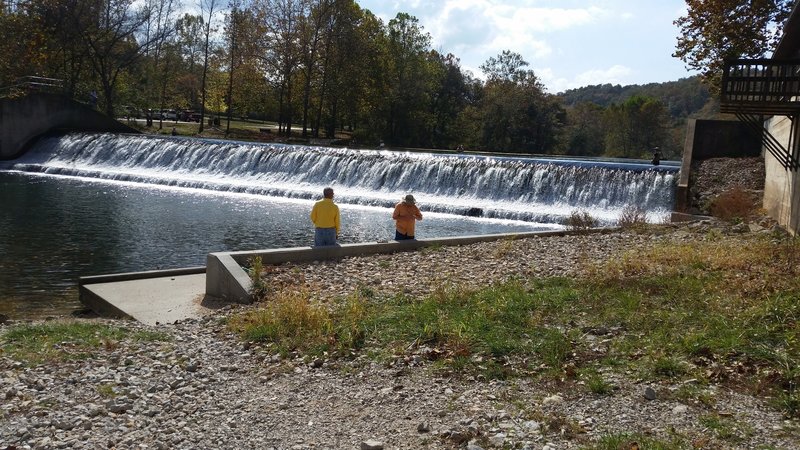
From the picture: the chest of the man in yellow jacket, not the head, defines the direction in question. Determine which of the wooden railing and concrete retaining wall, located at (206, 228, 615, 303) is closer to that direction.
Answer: the wooden railing

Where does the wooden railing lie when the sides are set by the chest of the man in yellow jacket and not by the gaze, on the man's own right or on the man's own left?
on the man's own right

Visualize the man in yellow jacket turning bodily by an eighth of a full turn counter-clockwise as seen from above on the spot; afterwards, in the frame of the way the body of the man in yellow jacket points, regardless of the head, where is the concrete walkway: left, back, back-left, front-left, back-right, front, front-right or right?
left

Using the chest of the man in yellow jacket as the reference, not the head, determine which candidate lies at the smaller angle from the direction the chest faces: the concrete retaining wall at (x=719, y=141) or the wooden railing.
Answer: the concrete retaining wall

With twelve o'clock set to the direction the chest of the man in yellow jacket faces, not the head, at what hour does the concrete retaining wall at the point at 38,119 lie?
The concrete retaining wall is roughly at 11 o'clock from the man in yellow jacket.

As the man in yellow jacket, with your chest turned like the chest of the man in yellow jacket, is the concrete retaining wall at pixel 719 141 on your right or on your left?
on your right

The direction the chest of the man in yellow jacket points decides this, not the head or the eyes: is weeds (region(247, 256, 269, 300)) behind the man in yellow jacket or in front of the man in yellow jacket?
behind

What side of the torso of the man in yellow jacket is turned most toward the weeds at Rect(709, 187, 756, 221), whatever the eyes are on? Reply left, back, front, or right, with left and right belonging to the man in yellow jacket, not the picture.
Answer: right

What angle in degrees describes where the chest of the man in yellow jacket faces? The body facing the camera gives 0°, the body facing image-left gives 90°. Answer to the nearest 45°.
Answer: approximately 180°

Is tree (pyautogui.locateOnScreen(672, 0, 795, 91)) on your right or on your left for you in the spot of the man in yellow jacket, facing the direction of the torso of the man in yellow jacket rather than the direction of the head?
on your right
